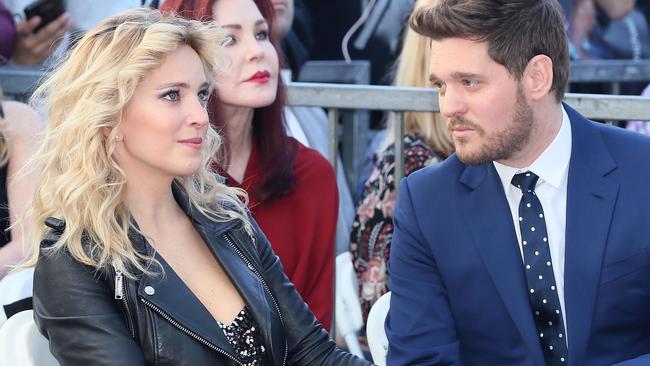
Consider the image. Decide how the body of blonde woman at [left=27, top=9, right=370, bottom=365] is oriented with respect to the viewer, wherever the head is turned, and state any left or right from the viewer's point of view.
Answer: facing the viewer and to the right of the viewer

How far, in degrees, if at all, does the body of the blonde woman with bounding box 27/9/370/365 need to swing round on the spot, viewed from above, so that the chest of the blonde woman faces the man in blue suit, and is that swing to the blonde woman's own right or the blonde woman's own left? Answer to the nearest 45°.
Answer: approximately 45° to the blonde woman's own left

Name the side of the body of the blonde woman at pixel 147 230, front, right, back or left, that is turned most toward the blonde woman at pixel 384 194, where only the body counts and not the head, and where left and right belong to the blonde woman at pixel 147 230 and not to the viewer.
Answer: left

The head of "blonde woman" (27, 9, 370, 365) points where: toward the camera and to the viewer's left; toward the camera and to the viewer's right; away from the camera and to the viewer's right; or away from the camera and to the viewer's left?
toward the camera and to the viewer's right
